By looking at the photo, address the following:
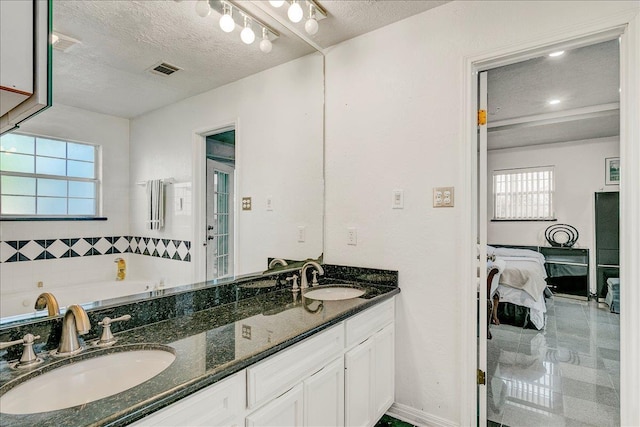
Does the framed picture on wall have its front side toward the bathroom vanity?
yes

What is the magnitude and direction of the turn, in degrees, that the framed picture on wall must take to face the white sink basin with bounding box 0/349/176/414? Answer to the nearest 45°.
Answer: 0° — it already faces it

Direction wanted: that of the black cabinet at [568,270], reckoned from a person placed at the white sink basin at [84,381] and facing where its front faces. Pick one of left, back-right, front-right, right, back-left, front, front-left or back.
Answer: front-left

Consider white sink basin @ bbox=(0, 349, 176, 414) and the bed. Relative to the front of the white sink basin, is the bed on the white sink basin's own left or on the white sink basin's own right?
on the white sink basin's own left

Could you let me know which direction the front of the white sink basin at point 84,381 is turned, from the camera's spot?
facing the viewer and to the right of the viewer

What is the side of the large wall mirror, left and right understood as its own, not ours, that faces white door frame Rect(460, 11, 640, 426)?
front

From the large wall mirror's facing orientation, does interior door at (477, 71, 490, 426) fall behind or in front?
in front

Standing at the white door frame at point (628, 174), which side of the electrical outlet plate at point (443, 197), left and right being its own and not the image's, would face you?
left

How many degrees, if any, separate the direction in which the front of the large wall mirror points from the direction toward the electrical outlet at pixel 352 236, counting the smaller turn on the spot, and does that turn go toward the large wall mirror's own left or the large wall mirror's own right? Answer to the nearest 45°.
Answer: approximately 45° to the large wall mirror's own left

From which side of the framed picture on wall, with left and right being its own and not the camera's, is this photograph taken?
front

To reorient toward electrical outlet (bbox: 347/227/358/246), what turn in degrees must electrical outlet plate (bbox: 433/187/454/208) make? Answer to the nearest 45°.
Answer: approximately 90° to its right

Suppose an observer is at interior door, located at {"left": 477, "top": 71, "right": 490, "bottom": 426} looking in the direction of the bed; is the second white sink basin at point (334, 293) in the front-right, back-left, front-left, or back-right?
back-left

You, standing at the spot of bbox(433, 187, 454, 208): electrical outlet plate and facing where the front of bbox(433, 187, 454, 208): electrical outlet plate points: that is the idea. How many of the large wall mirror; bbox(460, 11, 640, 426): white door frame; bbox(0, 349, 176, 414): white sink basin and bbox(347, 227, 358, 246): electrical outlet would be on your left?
1

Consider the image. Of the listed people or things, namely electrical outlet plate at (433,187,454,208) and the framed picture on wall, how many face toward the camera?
2

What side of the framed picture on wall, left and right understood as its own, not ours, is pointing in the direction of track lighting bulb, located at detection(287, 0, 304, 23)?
front

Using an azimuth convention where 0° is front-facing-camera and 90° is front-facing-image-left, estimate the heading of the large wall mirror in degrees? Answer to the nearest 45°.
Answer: approximately 315°

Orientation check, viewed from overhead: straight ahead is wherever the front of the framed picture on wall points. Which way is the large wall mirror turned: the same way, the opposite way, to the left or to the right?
to the left
